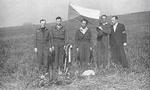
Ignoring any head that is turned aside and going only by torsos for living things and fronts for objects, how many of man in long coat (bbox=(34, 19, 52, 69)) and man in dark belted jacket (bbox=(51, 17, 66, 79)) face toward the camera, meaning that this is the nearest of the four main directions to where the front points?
2

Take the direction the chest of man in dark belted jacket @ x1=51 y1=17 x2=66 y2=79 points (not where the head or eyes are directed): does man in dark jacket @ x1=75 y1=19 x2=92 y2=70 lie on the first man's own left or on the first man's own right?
on the first man's own left

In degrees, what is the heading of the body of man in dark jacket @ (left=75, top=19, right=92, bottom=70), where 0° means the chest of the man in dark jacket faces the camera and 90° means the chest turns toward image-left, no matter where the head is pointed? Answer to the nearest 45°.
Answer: approximately 0°

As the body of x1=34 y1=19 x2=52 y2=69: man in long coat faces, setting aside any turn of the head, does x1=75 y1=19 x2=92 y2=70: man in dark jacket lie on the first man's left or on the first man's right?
on the first man's left
